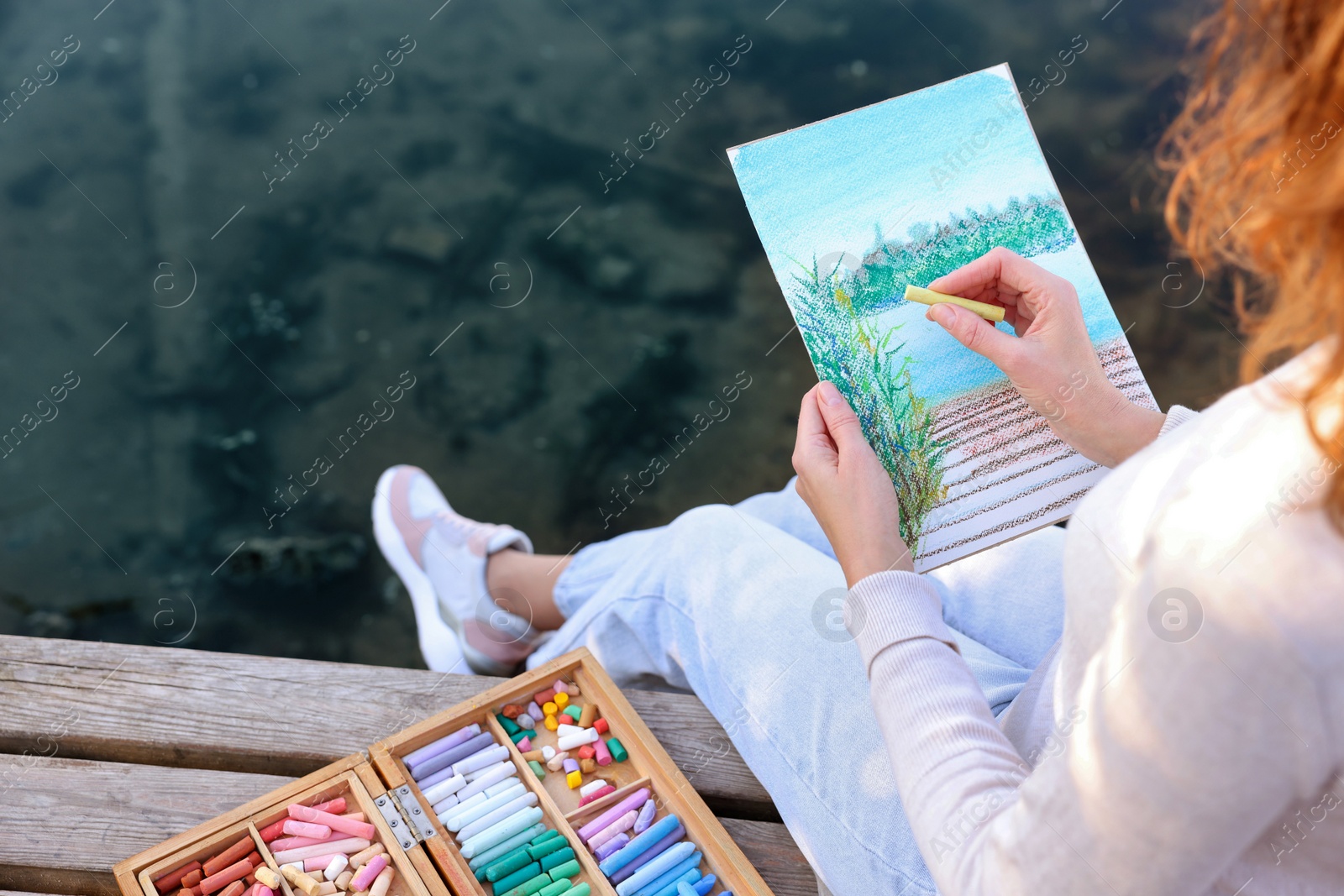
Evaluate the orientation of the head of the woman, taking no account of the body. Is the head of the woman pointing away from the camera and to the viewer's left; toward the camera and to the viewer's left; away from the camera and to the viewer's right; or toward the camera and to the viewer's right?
away from the camera and to the viewer's left

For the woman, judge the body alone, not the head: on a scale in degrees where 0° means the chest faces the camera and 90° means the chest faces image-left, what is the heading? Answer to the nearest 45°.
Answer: approximately 135°

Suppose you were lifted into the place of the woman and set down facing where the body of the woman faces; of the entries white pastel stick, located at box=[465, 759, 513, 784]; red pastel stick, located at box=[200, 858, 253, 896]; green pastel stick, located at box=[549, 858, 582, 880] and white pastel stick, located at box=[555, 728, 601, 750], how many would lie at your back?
0

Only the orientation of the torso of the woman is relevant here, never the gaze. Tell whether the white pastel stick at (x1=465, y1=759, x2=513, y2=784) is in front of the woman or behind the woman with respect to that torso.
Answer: in front

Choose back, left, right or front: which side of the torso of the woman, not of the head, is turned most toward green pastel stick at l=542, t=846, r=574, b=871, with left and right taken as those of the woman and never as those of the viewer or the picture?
left

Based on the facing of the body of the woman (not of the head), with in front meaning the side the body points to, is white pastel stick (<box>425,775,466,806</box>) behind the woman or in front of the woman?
in front
